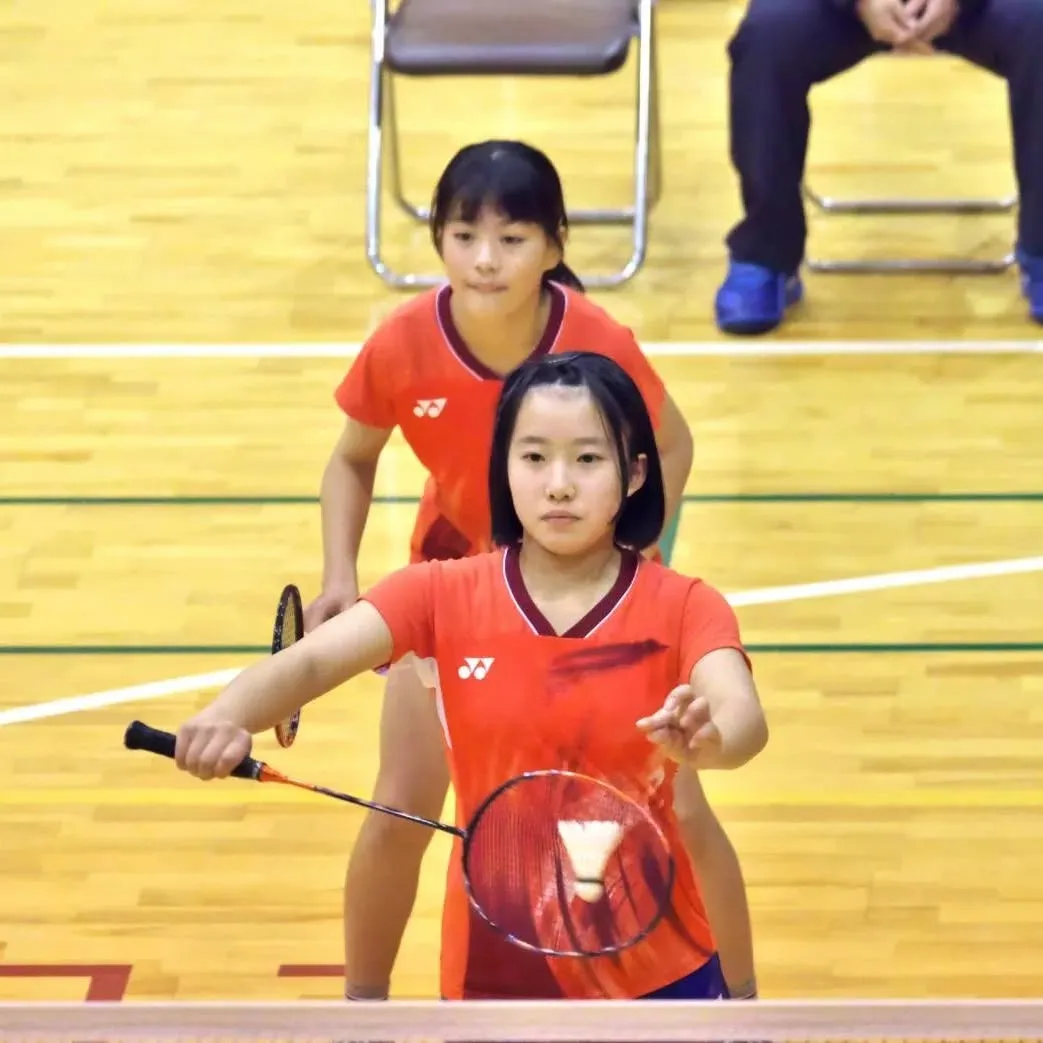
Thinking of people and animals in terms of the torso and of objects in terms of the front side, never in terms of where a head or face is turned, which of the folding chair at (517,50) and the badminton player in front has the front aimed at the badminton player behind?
the folding chair

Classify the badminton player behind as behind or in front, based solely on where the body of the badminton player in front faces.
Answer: behind

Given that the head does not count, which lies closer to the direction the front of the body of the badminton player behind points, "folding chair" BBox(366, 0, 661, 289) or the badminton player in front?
the badminton player in front

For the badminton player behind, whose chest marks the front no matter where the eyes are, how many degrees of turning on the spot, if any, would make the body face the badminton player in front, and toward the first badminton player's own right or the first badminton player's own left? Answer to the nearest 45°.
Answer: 0° — they already face them

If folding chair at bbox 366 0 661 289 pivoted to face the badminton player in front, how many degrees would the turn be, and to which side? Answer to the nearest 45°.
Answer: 0° — it already faces them
